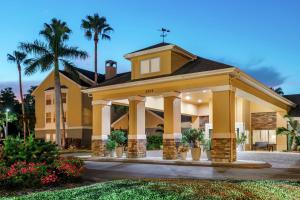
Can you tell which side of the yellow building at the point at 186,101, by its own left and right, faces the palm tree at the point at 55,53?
right

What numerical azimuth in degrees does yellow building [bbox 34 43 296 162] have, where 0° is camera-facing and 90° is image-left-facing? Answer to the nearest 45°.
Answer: approximately 45°

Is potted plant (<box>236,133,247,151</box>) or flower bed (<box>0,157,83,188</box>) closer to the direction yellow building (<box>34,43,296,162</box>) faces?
the flower bed
